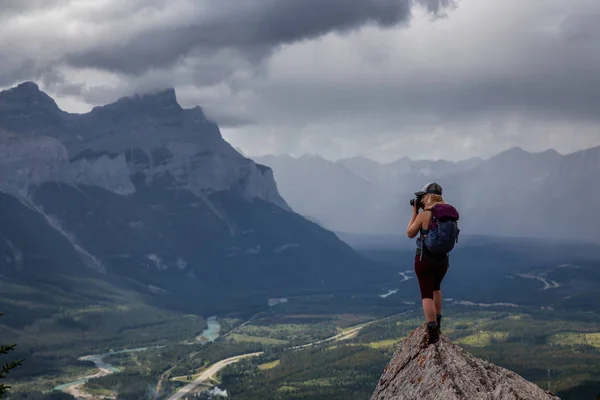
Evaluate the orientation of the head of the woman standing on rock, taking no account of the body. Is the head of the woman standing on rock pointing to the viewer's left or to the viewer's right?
to the viewer's left

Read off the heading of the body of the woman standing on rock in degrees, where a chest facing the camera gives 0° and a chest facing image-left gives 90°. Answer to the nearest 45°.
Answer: approximately 135°
